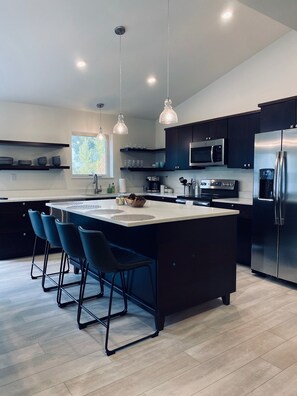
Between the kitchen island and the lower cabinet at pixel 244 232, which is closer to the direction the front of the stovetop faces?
the kitchen island

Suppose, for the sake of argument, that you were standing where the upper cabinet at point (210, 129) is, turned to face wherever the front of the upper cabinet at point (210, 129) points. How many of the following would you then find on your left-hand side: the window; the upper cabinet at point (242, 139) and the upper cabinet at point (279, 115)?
2

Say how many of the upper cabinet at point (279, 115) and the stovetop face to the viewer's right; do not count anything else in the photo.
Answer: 0

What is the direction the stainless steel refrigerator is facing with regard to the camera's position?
facing the viewer and to the left of the viewer

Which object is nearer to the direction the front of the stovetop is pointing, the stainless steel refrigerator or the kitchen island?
the kitchen island

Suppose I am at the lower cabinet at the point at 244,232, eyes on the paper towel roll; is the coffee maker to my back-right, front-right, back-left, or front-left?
front-right

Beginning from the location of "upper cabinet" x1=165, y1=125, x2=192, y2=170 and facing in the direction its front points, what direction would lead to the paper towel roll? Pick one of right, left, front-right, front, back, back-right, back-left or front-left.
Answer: front-right

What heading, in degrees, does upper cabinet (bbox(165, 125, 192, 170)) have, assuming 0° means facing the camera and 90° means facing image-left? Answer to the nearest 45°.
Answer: approximately 45°

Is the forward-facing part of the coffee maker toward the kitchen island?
yes

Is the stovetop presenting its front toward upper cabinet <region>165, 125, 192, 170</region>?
no

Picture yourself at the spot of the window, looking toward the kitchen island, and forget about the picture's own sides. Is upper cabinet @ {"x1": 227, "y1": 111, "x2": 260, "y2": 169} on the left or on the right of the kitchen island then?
left

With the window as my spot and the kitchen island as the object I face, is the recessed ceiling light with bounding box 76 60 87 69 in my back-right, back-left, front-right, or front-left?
front-right

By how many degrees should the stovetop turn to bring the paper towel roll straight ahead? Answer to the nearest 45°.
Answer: approximately 45° to its right

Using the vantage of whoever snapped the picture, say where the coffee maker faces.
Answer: facing the viewer

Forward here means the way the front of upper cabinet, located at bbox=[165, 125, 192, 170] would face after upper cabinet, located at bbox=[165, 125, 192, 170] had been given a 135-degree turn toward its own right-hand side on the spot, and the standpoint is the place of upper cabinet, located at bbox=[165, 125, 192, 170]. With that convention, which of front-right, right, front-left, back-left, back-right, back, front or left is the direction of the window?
left

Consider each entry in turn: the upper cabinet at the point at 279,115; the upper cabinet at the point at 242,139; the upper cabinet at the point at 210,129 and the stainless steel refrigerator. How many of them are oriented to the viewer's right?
0
